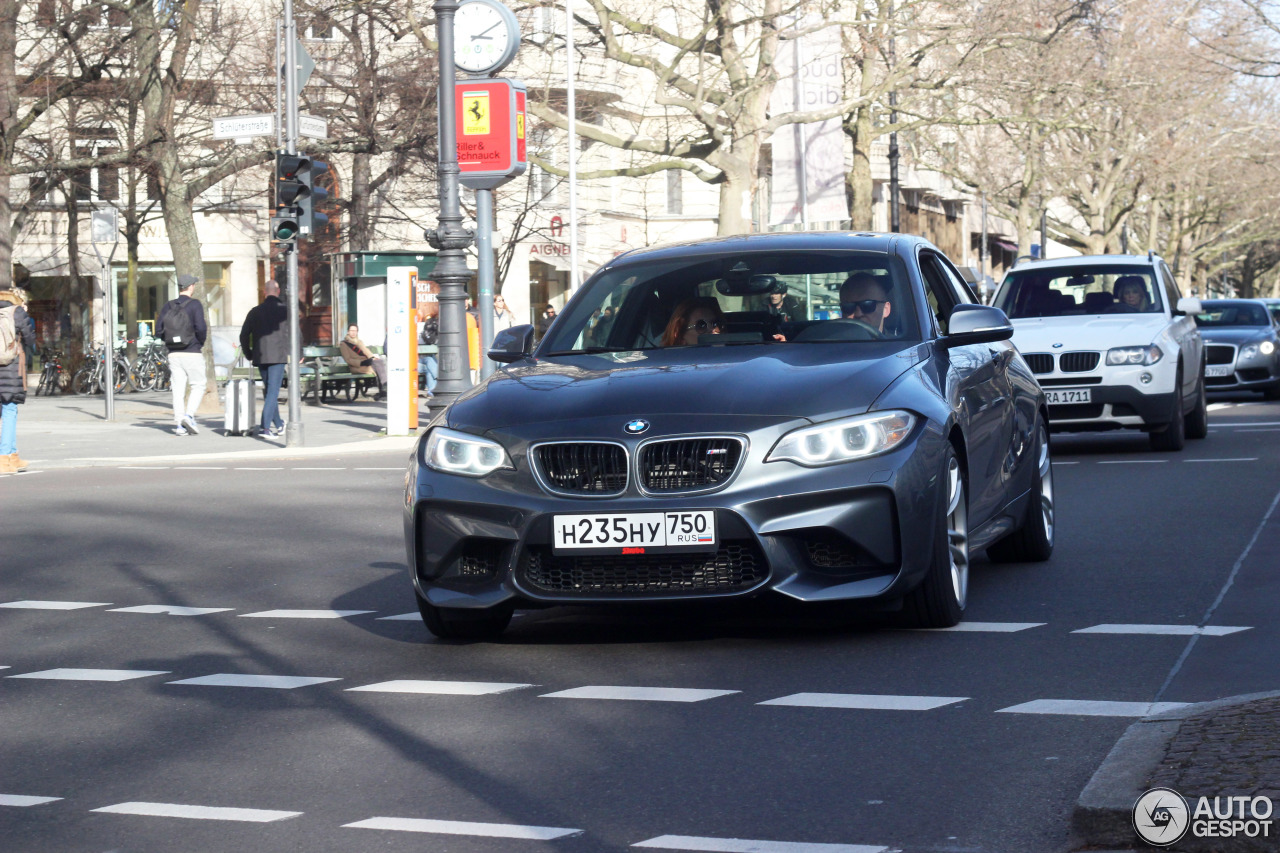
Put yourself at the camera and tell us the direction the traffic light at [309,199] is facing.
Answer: facing to the right of the viewer

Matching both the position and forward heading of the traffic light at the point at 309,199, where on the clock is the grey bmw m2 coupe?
The grey bmw m2 coupe is roughly at 3 o'clock from the traffic light.

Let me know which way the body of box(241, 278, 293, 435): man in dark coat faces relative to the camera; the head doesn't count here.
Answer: away from the camera

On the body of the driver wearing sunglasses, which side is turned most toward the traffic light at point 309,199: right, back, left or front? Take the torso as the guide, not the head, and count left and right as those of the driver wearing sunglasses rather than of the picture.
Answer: back

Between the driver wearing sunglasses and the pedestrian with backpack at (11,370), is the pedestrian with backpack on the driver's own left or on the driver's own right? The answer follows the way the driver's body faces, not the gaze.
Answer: on the driver's own right

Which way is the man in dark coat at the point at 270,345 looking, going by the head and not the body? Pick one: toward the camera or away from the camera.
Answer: away from the camera

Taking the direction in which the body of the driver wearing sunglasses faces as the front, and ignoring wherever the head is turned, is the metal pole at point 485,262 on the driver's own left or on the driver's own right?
on the driver's own right

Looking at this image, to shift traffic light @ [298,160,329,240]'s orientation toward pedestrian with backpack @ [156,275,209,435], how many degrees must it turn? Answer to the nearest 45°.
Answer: approximately 135° to its left

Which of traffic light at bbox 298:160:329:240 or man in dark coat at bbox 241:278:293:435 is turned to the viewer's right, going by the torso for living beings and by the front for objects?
the traffic light

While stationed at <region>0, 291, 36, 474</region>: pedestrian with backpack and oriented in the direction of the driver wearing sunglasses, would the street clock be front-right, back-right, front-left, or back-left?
back-left

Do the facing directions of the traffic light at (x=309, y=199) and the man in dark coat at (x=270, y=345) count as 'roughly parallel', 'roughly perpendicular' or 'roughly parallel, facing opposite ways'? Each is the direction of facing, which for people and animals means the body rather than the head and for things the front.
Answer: roughly perpendicular
